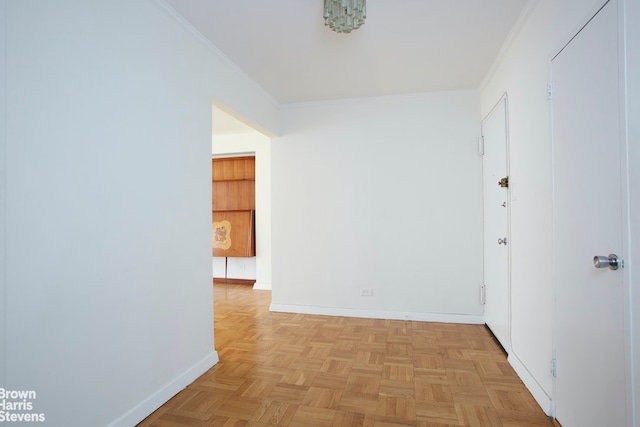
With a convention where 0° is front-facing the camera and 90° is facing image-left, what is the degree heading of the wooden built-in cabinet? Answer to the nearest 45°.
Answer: approximately 0°

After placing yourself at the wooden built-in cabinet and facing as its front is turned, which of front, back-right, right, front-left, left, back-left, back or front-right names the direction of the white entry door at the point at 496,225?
front-left

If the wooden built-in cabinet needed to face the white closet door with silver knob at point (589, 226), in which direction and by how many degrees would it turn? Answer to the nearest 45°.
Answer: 0° — it already faces it

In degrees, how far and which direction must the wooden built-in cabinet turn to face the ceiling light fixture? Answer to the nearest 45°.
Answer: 0° — it already faces it
